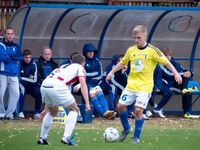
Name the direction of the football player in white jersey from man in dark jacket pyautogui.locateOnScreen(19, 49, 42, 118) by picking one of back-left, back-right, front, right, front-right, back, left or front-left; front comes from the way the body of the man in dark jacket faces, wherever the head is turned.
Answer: front

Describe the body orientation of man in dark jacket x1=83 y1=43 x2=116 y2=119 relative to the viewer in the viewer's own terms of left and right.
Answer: facing the viewer and to the right of the viewer

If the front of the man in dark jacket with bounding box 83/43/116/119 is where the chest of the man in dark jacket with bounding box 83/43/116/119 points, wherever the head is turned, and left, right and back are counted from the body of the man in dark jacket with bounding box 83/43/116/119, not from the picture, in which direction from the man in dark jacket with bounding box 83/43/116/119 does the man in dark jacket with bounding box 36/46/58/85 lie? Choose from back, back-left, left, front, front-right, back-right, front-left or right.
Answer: back-right

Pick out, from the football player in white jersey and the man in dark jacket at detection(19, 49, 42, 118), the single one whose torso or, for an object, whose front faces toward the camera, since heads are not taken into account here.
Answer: the man in dark jacket

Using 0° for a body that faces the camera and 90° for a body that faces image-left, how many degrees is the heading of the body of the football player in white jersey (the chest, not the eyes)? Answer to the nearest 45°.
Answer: approximately 225°

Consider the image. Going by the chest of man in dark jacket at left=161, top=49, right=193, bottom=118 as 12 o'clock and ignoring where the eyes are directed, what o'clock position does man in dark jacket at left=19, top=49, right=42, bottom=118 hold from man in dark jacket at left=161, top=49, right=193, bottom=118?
man in dark jacket at left=19, top=49, right=42, bottom=118 is roughly at 4 o'clock from man in dark jacket at left=161, top=49, right=193, bottom=118.

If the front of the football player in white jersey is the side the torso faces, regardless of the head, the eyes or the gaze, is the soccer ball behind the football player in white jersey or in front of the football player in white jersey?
in front

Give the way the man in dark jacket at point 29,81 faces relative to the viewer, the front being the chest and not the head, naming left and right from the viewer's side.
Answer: facing the viewer

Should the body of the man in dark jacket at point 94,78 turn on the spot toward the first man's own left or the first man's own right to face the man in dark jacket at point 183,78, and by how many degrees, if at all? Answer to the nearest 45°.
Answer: approximately 45° to the first man's own left

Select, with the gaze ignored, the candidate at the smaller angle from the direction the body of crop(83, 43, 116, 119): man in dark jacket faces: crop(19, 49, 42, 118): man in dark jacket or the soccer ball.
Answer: the soccer ball

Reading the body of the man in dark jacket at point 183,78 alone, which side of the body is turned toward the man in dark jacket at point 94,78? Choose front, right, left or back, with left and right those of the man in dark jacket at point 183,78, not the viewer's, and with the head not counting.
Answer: right

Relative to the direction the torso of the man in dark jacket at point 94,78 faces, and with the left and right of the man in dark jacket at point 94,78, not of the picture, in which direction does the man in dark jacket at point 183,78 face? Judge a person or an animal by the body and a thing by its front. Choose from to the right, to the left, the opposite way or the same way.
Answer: the same way

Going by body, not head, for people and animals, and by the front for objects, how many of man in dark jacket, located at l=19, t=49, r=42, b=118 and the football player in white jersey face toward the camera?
1
